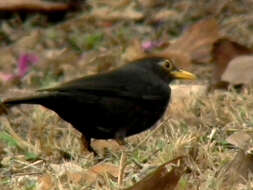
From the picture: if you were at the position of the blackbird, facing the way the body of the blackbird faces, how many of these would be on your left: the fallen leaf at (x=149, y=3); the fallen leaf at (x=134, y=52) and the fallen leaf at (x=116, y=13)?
3

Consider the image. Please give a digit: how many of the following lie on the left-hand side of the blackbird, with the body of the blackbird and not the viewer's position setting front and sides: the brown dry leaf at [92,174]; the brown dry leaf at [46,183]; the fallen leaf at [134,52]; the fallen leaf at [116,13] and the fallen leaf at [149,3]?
3

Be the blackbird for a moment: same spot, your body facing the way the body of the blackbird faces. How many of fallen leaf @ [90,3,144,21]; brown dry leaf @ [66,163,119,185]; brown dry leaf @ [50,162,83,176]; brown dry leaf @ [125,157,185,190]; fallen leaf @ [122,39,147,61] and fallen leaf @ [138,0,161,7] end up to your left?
3

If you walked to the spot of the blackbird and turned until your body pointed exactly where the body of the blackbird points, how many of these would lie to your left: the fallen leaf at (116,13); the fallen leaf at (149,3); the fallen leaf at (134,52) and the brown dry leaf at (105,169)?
3

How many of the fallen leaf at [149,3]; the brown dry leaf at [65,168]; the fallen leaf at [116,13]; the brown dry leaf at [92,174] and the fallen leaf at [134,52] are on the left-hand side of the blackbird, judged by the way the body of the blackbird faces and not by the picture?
3

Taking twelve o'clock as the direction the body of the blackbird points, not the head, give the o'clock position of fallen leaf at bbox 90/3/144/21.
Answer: The fallen leaf is roughly at 9 o'clock from the blackbird.

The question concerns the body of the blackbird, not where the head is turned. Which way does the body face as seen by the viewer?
to the viewer's right

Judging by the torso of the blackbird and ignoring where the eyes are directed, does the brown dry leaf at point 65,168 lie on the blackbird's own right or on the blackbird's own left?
on the blackbird's own right

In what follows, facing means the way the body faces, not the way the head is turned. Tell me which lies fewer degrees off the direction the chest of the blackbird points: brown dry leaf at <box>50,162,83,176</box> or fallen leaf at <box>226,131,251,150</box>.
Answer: the fallen leaf

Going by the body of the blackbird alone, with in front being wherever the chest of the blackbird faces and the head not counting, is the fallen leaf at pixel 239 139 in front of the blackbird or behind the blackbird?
in front
